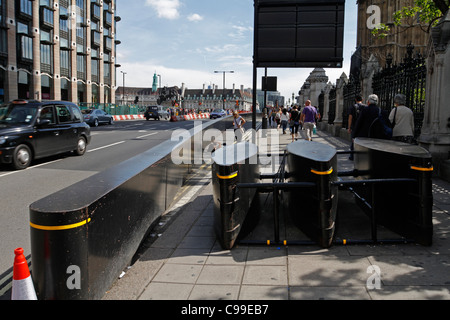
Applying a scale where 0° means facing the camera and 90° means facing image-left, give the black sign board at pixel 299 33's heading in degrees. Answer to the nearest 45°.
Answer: approximately 180°

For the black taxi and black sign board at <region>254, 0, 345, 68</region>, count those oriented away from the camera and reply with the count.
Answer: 1

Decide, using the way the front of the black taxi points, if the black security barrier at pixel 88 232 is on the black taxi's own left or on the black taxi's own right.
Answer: on the black taxi's own left

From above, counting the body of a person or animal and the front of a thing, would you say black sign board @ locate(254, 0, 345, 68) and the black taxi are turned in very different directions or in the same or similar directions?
very different directions

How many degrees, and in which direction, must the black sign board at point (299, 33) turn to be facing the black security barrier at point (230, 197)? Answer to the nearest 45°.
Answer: approximately 180°

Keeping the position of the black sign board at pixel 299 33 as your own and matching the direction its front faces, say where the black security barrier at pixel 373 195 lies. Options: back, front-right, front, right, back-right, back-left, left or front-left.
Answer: back

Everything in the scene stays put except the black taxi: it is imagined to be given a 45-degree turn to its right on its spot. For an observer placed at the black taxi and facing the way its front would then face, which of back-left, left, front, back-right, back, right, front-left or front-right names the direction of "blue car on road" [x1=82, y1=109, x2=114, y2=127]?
right

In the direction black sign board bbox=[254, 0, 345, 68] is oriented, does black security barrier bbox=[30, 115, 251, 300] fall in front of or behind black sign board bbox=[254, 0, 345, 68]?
behind

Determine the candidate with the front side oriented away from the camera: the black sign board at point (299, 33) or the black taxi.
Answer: the black sign board

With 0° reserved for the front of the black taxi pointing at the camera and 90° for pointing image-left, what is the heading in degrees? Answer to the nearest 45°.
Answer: approximately 45°

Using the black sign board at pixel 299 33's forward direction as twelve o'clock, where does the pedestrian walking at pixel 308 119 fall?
The pedestrian walking is roughly at 12 o'clock from the black sign board.
